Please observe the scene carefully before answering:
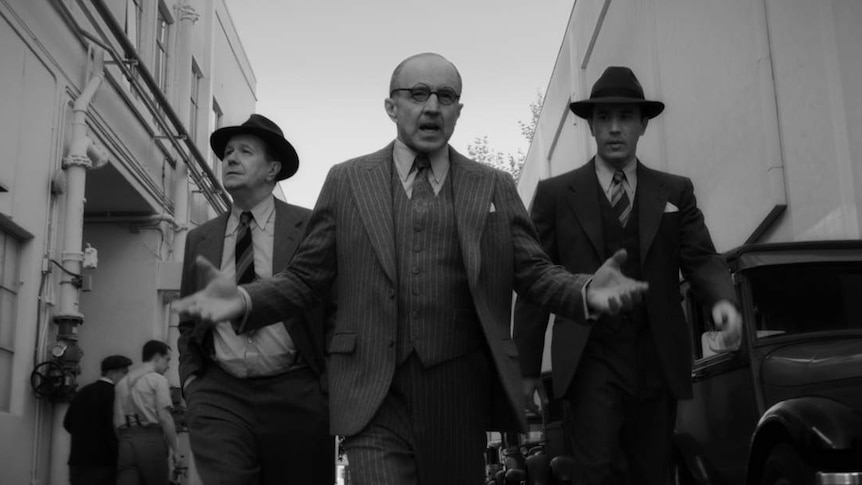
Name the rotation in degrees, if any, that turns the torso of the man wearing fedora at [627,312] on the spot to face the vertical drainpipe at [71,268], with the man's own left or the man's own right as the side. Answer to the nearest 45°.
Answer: approximately 135° to the man's own right

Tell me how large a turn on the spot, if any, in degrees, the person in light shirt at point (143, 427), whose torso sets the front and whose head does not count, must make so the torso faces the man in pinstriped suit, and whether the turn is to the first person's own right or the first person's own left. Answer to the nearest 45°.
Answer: approximately 135° to the first person's own right

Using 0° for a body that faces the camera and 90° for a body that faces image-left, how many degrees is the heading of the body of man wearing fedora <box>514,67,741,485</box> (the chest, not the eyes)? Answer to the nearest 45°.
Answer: approximately 0°

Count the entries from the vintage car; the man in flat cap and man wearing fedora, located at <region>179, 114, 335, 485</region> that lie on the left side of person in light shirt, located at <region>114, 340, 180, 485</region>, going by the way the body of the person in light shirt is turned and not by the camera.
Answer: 1

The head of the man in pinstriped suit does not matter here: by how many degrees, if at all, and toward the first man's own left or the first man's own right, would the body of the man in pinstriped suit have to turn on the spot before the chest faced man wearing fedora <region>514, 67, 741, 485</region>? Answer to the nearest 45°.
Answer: approximately 135° to the first man's own left

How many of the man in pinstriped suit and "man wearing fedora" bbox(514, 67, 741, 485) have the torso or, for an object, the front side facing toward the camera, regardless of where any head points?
2

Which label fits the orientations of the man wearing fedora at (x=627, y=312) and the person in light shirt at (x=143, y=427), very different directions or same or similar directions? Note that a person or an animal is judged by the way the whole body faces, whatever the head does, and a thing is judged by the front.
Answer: very different directions

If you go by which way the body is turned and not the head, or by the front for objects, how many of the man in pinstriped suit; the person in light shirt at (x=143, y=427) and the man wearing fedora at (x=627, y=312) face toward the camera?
2
